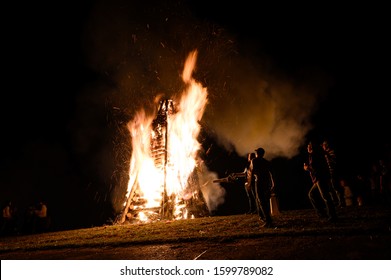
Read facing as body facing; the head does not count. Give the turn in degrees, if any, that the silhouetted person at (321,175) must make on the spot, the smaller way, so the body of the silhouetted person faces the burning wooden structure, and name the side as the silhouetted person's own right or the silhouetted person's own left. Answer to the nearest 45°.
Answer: approximately 45° to the silhouetted person's own right

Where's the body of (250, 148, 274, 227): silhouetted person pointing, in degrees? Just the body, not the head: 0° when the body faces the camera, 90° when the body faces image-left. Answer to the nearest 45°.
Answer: approximately 135°

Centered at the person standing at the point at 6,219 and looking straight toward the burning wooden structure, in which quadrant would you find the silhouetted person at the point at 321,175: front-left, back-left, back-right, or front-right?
front-right

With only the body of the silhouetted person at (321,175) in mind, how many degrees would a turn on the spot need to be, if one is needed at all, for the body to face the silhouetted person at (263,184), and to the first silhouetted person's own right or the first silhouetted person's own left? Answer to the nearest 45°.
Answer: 0° — they already face them

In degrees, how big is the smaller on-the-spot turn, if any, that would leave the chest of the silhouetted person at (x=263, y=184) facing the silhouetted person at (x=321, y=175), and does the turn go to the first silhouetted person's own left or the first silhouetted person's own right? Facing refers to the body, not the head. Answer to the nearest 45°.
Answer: approximately 135° to the first silhouetted person's own right

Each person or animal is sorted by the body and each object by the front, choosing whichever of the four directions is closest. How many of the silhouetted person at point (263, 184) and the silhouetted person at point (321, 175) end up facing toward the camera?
0

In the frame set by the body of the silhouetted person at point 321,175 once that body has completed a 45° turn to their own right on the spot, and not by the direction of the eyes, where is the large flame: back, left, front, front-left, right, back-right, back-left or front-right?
front

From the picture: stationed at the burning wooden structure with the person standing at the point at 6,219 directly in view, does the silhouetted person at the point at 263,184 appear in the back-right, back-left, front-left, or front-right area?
back-left

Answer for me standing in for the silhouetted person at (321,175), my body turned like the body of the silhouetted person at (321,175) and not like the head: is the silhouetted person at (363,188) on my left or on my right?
on my right

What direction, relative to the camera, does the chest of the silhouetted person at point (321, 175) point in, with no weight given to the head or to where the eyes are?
to the viewer's left
